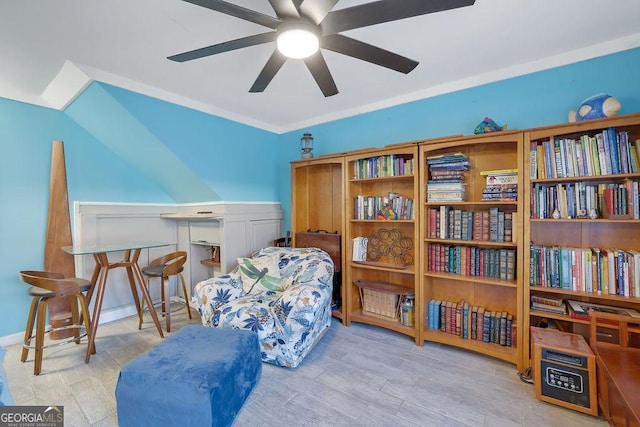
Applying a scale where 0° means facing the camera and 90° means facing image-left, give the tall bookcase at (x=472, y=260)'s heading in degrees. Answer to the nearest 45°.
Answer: approximately 45°

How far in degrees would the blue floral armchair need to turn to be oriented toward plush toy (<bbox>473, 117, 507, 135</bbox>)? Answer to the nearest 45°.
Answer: approximately 135° to its left

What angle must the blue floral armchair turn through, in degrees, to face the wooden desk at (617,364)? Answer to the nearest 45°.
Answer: approximately 90° to its left

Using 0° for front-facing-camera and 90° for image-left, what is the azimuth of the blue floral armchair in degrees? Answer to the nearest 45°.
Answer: approximately 45°

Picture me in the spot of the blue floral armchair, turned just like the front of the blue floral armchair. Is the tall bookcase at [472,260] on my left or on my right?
on my left
